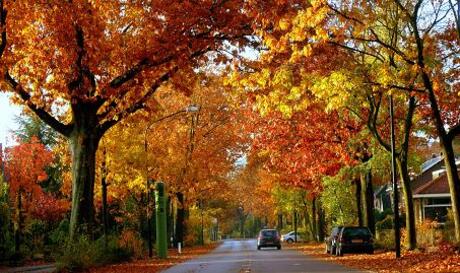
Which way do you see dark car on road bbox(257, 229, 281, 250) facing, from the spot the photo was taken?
facing away from the viewer

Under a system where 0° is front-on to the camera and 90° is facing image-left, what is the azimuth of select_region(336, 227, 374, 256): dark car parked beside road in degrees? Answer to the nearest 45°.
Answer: approximately 180°

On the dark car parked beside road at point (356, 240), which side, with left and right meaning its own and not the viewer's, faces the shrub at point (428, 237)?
right

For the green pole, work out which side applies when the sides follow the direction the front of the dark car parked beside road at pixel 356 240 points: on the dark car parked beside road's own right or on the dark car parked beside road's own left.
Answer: on the dark car parked beside road's own left

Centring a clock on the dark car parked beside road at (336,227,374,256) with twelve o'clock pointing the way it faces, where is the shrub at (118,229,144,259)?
The shrub is roughly at 9 o'clock from the dark car parked beside road.

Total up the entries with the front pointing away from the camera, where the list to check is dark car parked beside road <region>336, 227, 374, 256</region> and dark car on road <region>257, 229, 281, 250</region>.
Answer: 2

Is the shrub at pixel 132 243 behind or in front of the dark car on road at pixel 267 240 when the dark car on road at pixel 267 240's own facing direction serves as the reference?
behind

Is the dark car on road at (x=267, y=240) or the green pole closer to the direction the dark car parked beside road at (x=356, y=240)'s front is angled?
the dark car on road

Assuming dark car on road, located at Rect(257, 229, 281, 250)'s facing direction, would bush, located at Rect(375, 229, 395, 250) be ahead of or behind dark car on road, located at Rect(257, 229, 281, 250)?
behind
